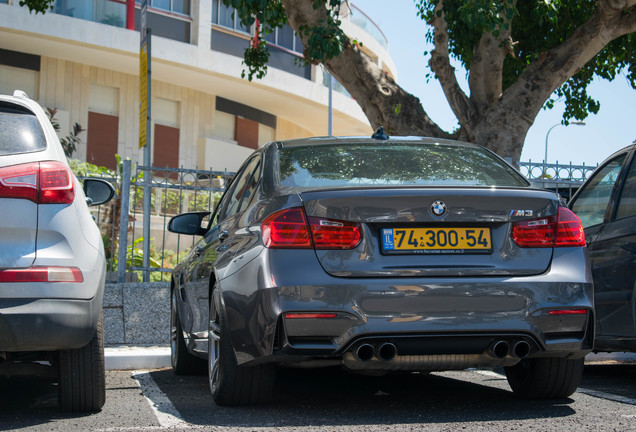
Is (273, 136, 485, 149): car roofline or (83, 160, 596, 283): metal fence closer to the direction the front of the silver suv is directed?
the metal fence

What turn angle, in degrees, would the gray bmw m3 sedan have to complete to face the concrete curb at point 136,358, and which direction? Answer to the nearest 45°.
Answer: approximately 45° to its left

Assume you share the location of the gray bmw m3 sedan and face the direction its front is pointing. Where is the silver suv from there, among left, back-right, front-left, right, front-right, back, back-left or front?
left

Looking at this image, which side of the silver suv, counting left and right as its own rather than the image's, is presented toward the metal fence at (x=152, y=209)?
front

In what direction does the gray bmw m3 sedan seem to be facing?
away from the camera

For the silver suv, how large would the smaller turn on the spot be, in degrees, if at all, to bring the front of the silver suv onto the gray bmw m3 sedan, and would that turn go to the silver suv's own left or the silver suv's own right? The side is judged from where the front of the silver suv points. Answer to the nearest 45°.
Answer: approximately 90° to the silver suv's own right

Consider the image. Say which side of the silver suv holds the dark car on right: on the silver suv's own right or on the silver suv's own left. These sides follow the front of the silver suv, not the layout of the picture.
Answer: on the silver suv's own right

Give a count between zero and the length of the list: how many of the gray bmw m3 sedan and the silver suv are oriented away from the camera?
2

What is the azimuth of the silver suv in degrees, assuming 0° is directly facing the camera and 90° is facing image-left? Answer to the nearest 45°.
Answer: approximately 180°

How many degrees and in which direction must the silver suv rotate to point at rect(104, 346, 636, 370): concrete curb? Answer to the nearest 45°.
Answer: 0° — it already faces it
